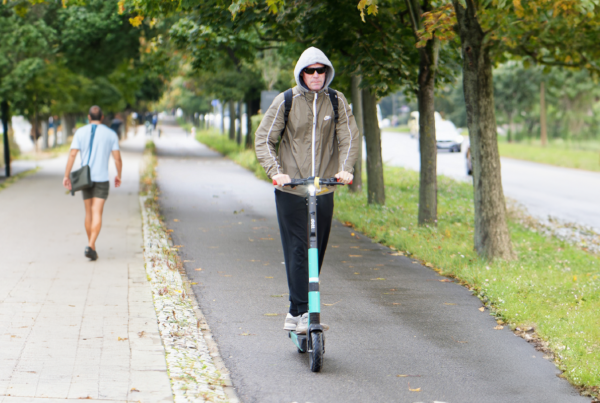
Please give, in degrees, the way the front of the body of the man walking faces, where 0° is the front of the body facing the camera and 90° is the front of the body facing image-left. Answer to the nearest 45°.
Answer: approximately 180°

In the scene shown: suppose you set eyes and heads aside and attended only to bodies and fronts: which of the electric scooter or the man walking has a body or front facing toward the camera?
the electric scooter

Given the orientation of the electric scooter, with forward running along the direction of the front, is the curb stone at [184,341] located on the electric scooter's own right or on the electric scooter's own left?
on the electric scooter's own right

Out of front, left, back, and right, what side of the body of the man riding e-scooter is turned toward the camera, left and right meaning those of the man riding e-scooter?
front

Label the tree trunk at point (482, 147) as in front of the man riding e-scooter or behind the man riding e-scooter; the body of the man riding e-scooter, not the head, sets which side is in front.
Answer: behind

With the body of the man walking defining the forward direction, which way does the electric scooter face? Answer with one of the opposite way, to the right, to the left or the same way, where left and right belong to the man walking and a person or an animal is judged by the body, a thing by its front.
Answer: the opposite way

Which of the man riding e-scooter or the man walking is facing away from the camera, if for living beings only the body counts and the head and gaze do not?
the man walking

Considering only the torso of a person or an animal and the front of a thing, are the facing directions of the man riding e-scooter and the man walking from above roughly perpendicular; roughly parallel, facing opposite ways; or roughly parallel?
roughly parallel, facing opposite ways

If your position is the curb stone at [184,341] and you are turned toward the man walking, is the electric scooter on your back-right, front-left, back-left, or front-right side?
back-right

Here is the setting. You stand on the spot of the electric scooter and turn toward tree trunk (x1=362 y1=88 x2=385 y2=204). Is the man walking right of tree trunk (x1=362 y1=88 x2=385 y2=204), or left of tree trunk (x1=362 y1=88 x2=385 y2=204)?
left

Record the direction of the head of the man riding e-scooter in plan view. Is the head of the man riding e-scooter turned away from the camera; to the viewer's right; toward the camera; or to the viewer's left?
toward the camera

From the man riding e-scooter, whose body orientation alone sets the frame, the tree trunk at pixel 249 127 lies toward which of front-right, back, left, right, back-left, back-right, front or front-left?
back

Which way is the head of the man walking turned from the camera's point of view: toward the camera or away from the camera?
away from the camera

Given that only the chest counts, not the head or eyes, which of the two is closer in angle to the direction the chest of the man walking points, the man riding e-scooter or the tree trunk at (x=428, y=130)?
the tree trunk

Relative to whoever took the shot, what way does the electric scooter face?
facing the viewer
